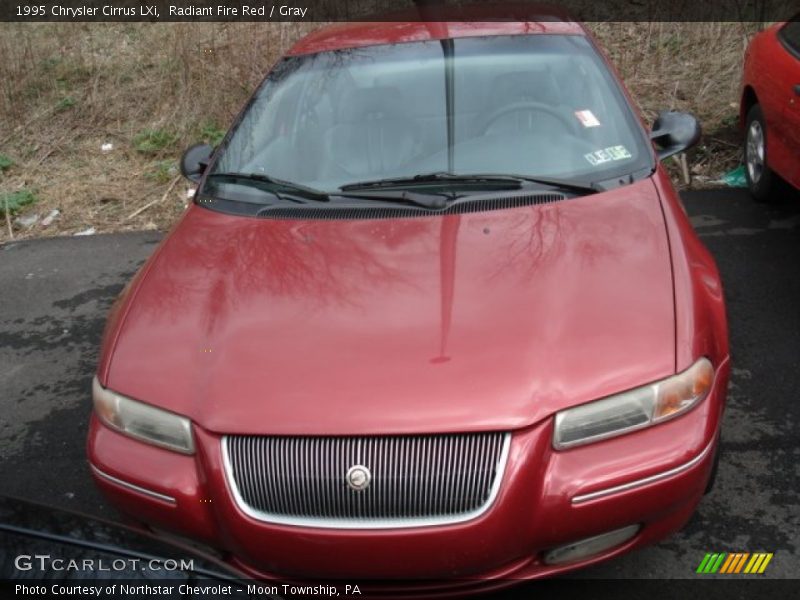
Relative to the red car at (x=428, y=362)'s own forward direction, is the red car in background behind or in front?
behind

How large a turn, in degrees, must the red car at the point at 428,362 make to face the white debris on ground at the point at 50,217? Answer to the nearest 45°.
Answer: approximately 135° to its right

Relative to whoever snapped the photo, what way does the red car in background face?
facing the viewer and to the right of the viewer

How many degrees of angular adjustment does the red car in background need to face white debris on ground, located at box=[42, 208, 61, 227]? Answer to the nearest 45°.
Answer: approximately 135° to its right

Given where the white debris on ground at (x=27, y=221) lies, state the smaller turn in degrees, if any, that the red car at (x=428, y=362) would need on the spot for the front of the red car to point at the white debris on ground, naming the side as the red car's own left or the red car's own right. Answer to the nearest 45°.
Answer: approximately 135° to the red car's own right

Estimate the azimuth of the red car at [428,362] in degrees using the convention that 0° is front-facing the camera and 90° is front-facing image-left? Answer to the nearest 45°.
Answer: approximately 0°

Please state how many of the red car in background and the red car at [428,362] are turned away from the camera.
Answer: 0

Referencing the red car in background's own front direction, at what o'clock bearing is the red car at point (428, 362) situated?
The red car is roughly at 2 o'clock from the red car in background.

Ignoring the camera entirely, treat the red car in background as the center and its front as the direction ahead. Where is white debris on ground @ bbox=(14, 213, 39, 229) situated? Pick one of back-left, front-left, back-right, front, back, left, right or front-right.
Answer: back-right
